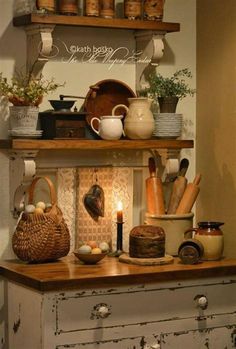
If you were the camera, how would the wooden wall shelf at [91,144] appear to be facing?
facing the viewer

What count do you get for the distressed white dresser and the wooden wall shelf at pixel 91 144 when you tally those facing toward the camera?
2

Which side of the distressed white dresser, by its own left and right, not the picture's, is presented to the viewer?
front

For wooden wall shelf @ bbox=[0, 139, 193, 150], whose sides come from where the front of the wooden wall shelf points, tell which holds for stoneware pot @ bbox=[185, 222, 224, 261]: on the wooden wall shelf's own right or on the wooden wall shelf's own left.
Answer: on the wooden wall shelf's own left

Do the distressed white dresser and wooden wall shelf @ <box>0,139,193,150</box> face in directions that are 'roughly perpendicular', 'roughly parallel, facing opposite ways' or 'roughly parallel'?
roughly parallel
